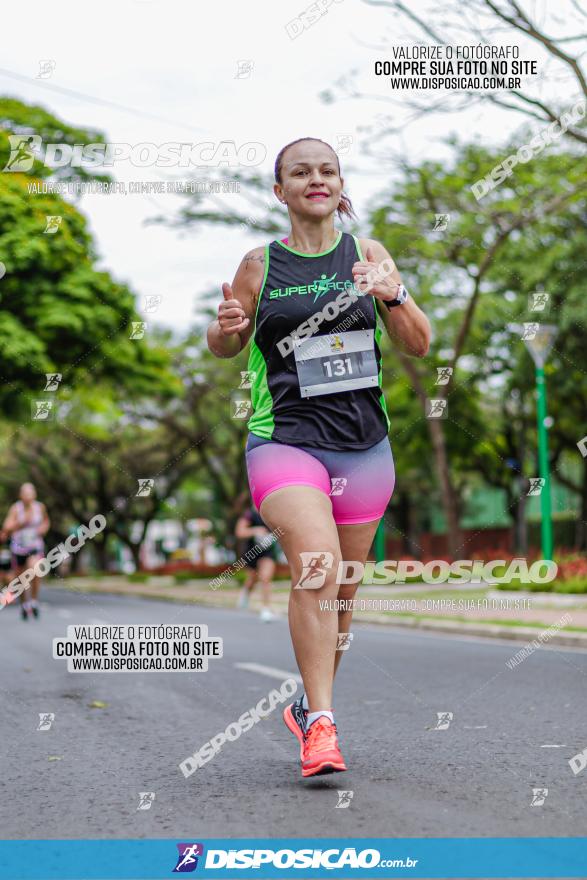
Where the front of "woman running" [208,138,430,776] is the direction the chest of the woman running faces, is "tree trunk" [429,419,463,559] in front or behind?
behind

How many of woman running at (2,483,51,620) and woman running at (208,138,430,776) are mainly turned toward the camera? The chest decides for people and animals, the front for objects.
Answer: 2

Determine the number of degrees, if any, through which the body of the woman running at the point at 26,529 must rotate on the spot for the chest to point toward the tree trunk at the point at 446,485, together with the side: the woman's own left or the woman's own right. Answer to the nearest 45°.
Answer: approximately 135° to the woman's own left

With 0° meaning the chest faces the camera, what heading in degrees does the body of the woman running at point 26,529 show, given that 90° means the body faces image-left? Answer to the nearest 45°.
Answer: approximately 0°

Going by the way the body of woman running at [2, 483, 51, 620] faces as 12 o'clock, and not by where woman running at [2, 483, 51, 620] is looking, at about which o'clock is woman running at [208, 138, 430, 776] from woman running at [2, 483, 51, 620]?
woman running at [208, 138, 430, 776] is roughly at 12 o'clock from woman running at [2, 483, 51, 620].

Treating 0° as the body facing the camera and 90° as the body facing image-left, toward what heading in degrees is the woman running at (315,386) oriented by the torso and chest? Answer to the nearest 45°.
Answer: approximately 0°

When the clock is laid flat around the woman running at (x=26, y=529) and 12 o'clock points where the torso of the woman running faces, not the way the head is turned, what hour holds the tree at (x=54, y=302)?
The tree is roughly at 6 o'clock from the woman running.

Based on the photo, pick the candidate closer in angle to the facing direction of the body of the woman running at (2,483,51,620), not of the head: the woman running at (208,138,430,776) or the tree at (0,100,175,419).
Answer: the woman running
